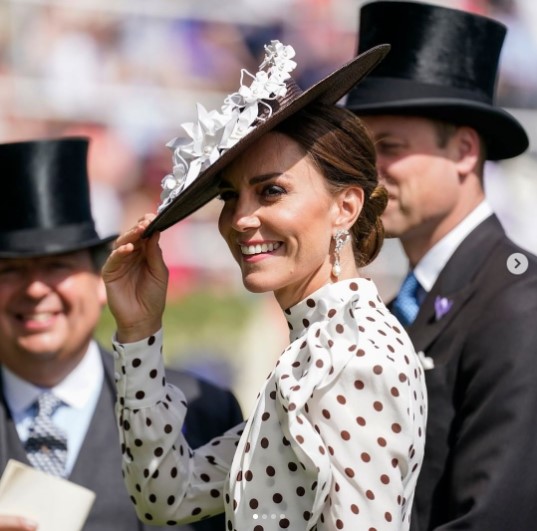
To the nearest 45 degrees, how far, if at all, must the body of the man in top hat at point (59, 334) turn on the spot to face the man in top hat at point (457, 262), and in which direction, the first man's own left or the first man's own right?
approximately 45° to the first man's own left

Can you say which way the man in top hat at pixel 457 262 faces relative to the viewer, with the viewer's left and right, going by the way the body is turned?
facing to the left of the viewer

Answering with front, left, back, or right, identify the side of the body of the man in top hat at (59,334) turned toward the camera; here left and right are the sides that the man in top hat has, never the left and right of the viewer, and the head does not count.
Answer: front

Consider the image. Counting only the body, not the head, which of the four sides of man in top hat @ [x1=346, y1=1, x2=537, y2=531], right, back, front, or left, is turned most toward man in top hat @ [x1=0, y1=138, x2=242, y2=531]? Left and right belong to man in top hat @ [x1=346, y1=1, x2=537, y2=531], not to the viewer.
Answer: front

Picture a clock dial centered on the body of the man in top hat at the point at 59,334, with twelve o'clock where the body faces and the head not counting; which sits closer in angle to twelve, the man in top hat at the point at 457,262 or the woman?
the woman

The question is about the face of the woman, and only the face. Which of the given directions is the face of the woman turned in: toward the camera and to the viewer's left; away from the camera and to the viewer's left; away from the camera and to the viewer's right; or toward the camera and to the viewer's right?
toward the camera and to the viewer's left

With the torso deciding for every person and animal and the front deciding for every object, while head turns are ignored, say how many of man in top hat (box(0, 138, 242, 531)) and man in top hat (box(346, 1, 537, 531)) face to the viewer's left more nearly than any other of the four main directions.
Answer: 1

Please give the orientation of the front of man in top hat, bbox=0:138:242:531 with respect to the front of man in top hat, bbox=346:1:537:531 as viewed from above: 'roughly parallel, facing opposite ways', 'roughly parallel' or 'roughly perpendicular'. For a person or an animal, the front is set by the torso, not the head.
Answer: roughly perpendicular

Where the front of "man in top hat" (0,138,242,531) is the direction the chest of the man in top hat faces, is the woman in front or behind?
in front
